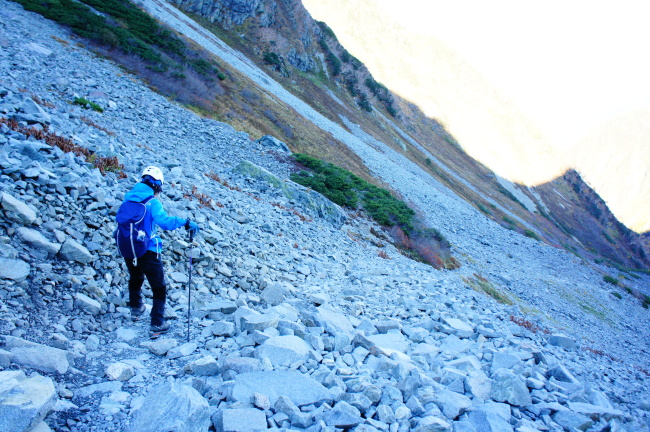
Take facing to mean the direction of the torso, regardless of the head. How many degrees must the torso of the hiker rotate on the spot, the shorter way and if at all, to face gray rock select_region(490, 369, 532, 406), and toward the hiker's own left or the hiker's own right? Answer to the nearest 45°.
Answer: approximately 45° to the hiker's own right

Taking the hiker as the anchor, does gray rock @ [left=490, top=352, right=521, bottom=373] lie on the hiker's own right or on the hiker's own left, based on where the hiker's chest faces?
on the hiker's own right

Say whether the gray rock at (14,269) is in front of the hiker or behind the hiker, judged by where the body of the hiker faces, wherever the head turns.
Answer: behind

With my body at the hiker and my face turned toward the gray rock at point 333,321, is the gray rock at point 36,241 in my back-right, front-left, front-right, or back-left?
back-left

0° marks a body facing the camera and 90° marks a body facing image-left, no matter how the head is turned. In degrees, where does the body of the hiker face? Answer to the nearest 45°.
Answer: approximately 225°

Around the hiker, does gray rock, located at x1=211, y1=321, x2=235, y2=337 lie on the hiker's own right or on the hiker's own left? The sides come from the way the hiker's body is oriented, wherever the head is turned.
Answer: on the hiker's own right

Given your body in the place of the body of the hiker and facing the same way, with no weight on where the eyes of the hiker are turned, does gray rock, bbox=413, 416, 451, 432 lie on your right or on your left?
on your right

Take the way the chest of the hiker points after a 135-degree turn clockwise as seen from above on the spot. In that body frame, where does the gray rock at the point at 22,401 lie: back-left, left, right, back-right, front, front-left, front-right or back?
front

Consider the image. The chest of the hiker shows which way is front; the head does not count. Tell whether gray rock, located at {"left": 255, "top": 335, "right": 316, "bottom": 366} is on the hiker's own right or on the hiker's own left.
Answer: on the hiker's own right
